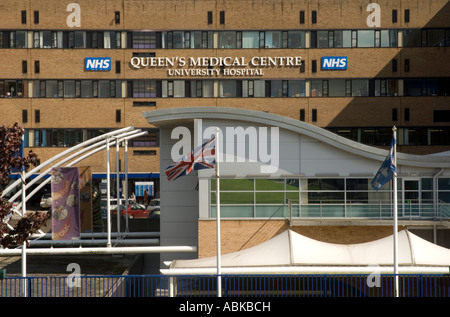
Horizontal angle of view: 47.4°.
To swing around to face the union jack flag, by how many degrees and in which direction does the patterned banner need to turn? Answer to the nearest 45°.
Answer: approximately 45° to its left

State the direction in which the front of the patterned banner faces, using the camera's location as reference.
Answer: facing the viewer

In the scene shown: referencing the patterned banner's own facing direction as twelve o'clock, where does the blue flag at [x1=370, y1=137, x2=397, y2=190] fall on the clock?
The blue flag is roughly at 10 o'clock from the patterned banner.

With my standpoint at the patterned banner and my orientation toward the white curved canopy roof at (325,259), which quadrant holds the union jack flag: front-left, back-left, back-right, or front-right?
front-right

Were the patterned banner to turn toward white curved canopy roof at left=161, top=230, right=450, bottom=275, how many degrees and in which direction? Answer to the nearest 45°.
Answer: approximately 45° to its left

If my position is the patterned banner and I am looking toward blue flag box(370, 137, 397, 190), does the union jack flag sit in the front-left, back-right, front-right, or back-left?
front-right
